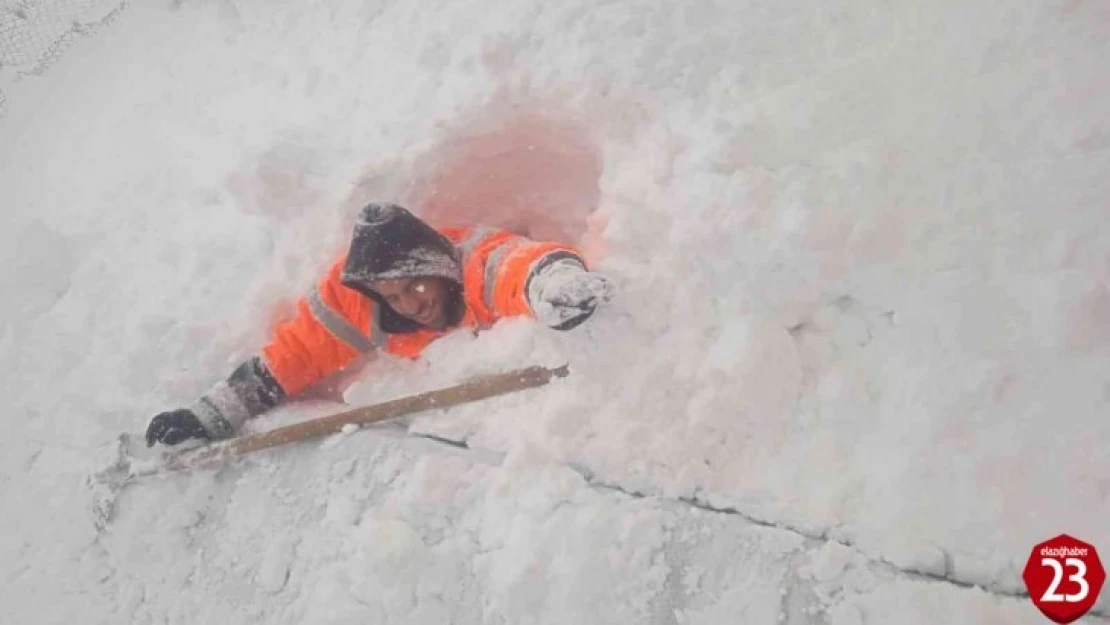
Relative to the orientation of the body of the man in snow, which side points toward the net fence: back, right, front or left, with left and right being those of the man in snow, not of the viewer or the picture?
back

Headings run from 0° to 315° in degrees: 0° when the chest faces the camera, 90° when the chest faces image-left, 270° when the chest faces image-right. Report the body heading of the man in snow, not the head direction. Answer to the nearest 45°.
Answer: approximately 0°
